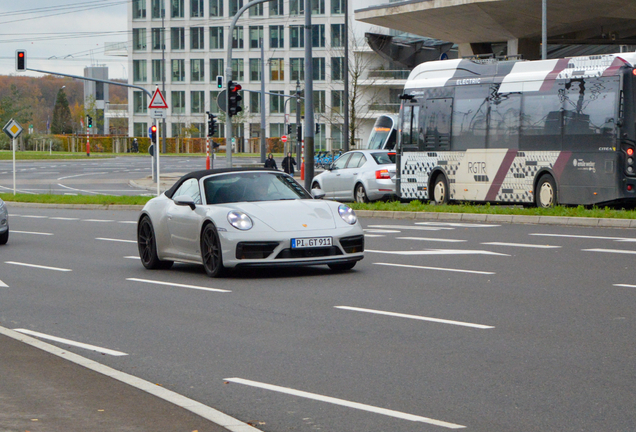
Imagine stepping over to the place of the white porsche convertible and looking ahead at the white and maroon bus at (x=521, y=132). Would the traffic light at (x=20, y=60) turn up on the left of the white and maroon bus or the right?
left

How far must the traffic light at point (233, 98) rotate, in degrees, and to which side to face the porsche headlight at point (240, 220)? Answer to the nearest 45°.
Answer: approximately 45° to its right

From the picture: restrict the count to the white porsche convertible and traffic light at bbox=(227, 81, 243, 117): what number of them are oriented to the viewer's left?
0

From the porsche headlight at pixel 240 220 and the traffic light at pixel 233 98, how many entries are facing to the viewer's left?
0

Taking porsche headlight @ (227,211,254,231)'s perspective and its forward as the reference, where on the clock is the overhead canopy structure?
The overhead canopy structure is roughly at 8 o'clock from the porsche headlight.

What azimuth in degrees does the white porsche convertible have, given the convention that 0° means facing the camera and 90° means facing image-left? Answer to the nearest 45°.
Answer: approximately 315°

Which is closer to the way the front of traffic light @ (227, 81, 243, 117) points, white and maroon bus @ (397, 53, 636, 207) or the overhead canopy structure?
the white and maroon bus

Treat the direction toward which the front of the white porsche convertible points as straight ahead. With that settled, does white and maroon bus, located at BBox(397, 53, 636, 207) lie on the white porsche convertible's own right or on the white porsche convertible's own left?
on the white porsche convertible's own left

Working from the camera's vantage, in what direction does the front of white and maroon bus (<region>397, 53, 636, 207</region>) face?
facing away from the viewer and to the left of the viewer

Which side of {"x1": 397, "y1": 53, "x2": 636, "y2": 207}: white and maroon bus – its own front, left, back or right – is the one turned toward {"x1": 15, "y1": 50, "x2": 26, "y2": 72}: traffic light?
front

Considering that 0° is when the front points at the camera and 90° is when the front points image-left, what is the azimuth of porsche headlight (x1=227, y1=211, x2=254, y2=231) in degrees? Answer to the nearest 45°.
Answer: approximately 315°
